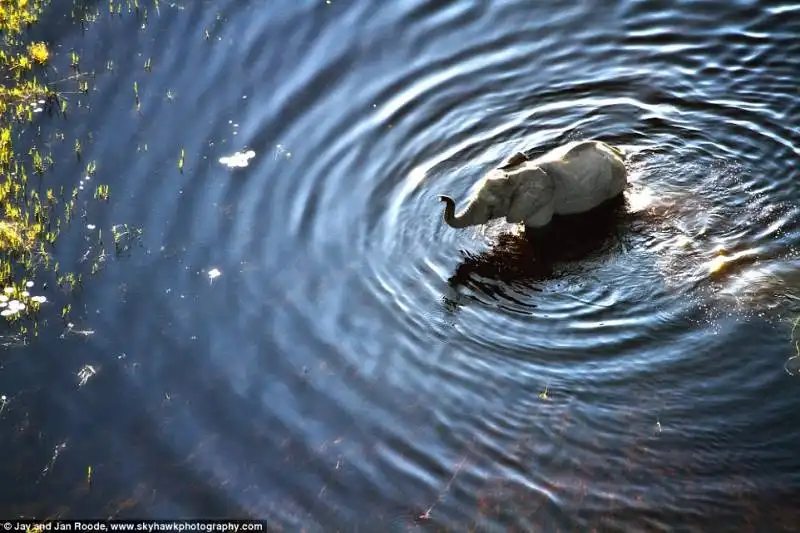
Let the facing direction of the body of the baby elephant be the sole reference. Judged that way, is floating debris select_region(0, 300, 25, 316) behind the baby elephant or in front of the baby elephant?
in front

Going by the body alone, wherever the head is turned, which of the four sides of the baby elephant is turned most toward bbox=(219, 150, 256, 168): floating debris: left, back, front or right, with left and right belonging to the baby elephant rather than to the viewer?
front

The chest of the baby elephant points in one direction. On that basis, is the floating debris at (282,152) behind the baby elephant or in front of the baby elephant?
in front

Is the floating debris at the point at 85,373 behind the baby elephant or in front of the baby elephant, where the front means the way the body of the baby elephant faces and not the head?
in front

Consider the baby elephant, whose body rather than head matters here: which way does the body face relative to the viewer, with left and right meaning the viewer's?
facing to the left of the viewer

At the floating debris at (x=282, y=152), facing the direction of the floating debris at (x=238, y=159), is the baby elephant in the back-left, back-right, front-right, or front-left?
back-left
